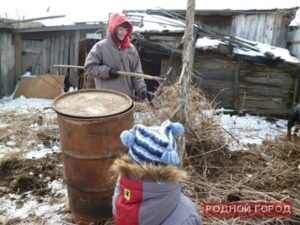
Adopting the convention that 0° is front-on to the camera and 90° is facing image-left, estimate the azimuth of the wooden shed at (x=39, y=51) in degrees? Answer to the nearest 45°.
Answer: approximately 0°

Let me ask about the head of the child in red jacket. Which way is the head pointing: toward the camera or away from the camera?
away from the camera

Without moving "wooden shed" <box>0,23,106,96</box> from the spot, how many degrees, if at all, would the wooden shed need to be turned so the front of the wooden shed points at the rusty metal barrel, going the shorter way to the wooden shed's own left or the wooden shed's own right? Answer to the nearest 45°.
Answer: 0° — it already faces it

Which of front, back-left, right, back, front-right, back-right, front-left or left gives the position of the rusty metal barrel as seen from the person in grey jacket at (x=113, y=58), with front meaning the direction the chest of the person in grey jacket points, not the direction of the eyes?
front-right

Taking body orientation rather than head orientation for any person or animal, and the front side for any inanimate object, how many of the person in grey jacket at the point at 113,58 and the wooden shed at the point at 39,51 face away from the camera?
0

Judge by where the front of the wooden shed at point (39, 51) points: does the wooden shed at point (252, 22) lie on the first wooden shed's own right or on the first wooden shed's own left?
on the first wooden shed's own left

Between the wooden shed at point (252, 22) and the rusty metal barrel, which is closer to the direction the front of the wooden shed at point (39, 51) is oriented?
the rusty metal barrel
